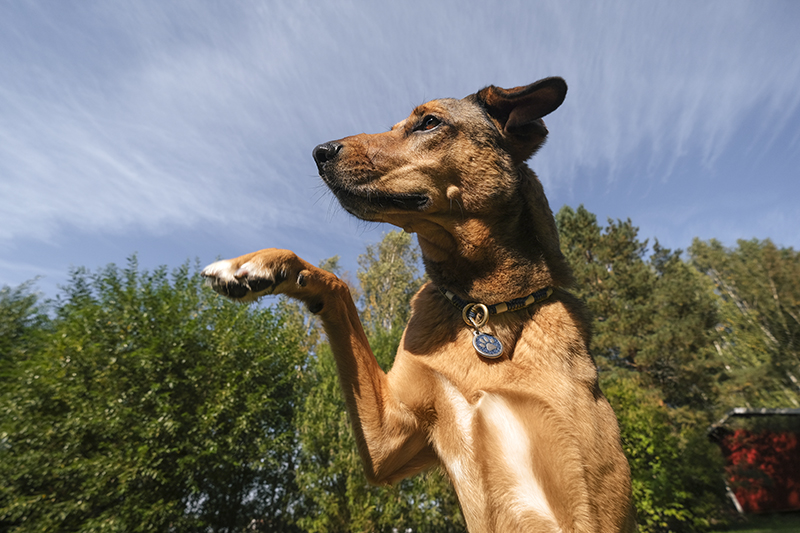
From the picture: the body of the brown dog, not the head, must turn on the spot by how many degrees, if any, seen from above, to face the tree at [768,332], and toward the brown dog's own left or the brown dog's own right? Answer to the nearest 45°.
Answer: approximately 180°

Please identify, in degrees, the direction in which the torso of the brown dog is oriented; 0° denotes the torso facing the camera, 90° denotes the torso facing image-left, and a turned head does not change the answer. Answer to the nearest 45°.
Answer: approximately 45°

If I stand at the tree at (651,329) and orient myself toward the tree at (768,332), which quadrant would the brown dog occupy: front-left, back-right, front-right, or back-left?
back-right

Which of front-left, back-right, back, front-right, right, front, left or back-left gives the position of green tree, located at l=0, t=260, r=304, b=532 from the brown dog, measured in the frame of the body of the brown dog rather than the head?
right

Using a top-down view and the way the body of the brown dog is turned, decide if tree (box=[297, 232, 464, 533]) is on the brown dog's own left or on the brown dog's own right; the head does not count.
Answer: on the brown dog's own right
